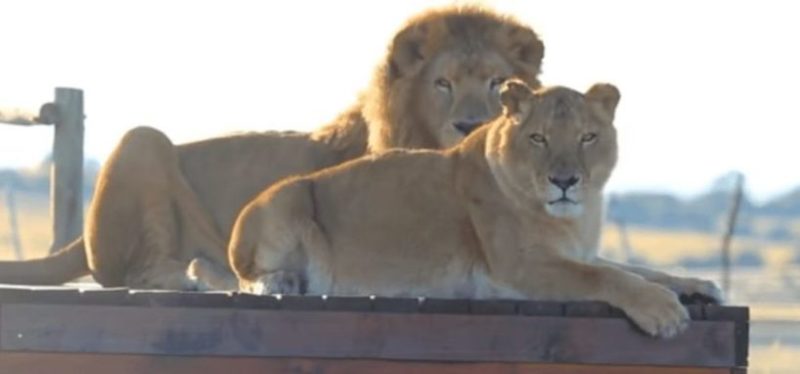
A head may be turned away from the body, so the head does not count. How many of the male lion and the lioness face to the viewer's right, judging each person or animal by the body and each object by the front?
2

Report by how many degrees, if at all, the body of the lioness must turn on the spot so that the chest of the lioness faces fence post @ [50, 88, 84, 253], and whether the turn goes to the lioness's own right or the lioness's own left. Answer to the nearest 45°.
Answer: approximately 135° to the lioness's own left

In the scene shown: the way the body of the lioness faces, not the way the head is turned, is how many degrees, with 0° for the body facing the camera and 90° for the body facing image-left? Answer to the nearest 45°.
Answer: approximately 270°

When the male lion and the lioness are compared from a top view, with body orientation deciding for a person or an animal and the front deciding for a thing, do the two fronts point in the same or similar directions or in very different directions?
same or similar directions

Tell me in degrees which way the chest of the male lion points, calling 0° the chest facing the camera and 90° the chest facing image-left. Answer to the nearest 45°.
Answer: approximately 270°

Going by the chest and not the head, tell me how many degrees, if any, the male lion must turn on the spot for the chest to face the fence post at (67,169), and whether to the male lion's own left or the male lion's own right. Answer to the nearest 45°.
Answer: approximately 135° to the male lion's own left

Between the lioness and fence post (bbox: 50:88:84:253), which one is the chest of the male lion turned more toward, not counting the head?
the lioness

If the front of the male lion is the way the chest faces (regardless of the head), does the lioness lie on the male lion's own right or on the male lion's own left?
on the male lion's own right
